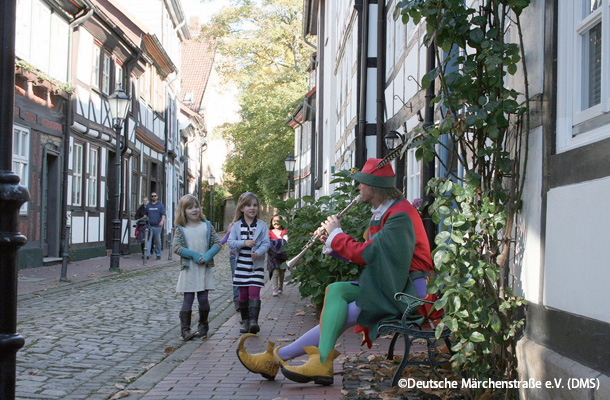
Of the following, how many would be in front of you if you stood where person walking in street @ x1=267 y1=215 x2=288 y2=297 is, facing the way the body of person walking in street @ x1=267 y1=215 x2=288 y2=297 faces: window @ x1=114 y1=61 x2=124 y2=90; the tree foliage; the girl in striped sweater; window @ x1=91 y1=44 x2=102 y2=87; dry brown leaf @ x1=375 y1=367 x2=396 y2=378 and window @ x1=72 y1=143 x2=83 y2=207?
2

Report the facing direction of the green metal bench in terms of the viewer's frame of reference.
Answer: facing to the left of the viewer

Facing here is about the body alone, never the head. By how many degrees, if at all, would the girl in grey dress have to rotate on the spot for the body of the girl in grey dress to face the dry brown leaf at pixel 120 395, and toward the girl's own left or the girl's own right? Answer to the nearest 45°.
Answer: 0° — they already face it

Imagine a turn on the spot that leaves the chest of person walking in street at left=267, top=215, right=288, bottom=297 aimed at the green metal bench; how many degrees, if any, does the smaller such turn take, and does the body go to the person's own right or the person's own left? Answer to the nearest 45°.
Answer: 0° — they already face it

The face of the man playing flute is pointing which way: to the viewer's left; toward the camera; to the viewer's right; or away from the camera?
to the viewer's left

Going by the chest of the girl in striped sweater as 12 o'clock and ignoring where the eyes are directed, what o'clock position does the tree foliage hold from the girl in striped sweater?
The tree foliage is roughly at 6 o'clock from the girl in striped sweater.

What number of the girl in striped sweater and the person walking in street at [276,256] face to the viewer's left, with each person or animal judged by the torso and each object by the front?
0

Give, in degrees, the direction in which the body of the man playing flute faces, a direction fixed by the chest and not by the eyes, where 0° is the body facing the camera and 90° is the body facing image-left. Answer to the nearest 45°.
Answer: approximately 90°

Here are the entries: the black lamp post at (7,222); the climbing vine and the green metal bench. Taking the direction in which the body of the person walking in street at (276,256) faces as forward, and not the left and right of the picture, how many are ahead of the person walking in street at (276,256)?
3

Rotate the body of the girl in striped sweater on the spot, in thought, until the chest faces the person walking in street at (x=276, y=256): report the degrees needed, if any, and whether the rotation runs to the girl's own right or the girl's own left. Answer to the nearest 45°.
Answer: approximately 180°

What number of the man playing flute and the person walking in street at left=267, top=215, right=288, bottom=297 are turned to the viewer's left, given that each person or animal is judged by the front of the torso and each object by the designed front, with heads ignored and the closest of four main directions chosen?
1
